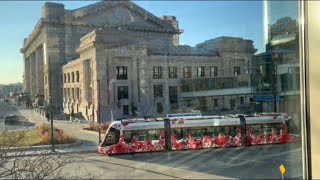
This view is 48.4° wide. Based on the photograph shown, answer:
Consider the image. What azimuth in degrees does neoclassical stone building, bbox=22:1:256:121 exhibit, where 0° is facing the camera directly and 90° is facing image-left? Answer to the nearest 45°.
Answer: approximately 45°
